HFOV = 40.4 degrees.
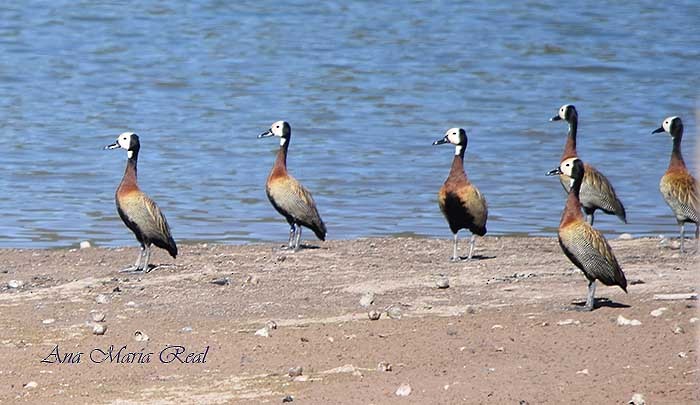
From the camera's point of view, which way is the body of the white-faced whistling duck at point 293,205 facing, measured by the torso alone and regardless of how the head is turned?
to the viewer's left

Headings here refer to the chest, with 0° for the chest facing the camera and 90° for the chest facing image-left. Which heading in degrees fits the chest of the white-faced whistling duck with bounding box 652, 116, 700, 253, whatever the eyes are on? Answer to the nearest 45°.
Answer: approximately 45°

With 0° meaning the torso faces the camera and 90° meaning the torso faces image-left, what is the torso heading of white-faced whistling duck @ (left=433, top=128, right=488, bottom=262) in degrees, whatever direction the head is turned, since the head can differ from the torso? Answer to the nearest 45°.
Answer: approximately 45°

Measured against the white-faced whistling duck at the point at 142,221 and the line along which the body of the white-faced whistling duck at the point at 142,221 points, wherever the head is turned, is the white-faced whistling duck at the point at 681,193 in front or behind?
behind

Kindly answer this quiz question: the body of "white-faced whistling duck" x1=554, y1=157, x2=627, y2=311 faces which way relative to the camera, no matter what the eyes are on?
to the viewer's left

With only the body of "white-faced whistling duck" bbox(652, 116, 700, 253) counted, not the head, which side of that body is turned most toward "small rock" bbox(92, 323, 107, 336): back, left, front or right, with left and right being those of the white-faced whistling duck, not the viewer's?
front

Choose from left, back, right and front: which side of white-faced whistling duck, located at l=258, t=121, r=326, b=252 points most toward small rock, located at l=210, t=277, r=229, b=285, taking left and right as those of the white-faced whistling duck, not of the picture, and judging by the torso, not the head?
left

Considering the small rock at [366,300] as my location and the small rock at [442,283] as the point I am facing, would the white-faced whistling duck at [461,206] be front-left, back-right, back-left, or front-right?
front-left

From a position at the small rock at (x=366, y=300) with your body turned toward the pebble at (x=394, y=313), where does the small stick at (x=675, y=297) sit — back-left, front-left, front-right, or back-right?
front-left

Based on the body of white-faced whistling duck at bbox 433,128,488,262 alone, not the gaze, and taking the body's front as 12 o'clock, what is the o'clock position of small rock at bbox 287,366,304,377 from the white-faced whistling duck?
The small rock is roughly at 11 o'clock from the white-faced whistling duck.

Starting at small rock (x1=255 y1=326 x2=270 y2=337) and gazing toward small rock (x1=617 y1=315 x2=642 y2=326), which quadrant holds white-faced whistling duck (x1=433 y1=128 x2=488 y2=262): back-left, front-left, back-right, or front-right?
front-left

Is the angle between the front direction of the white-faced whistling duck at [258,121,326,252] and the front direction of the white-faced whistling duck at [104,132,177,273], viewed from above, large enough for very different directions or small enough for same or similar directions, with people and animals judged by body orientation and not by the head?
same or similar directions

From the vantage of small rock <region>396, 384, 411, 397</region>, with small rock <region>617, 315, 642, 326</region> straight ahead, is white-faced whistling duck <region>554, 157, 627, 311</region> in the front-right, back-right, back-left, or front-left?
front-left

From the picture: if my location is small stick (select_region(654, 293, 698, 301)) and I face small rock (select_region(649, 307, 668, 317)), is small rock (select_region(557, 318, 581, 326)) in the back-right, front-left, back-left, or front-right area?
front-right

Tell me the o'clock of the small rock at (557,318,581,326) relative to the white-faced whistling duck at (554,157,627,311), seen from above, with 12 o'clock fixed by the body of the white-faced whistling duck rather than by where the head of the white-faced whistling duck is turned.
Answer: The small rock is roughly at 9 o'clock from the white-faced whistling duck.

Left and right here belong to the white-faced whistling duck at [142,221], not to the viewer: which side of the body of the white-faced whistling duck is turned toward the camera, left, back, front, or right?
left

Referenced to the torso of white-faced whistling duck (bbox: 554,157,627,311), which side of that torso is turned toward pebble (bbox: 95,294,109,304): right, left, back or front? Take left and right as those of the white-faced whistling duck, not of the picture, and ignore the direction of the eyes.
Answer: front

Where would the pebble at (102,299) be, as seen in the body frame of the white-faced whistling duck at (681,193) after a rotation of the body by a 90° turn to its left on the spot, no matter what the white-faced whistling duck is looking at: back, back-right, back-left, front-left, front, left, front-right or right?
right
